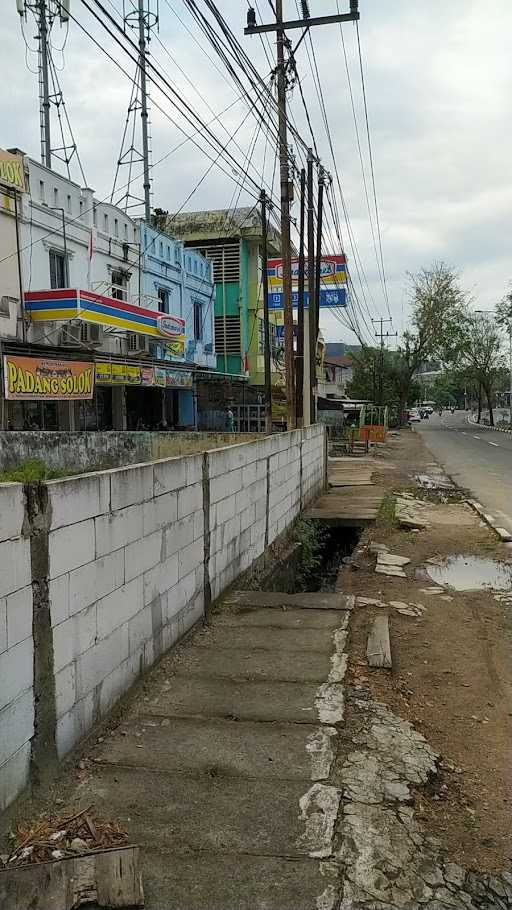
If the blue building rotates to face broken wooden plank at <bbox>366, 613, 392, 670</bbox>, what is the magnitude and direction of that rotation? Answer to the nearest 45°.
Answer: approximately 45° to its right

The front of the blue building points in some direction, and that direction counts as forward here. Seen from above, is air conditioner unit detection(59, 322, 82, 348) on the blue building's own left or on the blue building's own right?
on the blue building's own right

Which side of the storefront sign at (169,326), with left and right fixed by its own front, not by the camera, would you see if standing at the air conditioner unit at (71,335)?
right

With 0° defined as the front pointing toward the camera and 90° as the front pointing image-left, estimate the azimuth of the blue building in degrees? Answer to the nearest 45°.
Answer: approximately 315°

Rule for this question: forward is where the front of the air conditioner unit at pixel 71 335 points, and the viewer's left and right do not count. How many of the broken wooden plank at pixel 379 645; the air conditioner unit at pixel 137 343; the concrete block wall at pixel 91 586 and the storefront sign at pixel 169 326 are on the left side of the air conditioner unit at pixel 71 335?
2

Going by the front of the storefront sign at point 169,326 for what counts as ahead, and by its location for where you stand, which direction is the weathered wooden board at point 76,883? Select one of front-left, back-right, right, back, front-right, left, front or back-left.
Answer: front-right

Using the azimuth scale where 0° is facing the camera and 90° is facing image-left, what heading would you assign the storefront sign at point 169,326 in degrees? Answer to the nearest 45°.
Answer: approximately 315°

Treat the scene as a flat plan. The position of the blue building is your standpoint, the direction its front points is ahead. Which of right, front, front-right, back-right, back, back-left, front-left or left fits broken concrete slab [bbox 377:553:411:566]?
front-right

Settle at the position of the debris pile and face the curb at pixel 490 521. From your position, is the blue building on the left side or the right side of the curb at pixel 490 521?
left

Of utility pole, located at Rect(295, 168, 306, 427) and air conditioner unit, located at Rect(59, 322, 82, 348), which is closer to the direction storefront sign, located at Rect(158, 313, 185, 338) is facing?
the utility pole

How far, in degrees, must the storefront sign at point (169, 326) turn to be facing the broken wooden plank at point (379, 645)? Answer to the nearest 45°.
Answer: approximately 45° to its right
